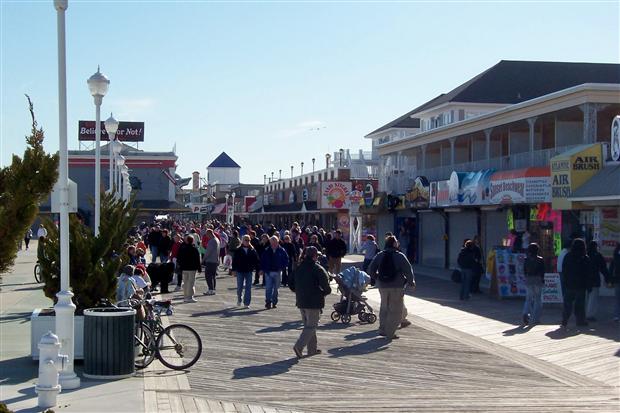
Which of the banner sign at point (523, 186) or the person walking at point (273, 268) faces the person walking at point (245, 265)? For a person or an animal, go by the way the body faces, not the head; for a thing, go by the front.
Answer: the banner sign

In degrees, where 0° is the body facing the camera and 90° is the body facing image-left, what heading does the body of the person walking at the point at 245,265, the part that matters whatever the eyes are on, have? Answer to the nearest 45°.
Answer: approximately 0°

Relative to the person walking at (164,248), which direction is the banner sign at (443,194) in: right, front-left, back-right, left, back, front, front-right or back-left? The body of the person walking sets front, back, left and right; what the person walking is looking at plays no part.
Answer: left

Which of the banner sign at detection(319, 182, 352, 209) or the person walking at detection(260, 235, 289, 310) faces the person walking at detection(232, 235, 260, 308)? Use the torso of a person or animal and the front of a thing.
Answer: the banner sign

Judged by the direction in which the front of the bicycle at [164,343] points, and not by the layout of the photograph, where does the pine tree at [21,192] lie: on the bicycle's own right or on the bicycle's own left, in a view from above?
on the bicycle's own left

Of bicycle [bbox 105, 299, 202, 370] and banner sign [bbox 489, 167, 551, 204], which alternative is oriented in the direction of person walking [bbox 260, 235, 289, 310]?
the banner sign

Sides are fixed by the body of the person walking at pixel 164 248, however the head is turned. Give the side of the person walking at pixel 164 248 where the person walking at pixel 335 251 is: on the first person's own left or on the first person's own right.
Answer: on the first person's own left

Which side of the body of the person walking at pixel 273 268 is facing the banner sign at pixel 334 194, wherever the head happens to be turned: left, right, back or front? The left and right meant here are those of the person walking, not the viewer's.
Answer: back
